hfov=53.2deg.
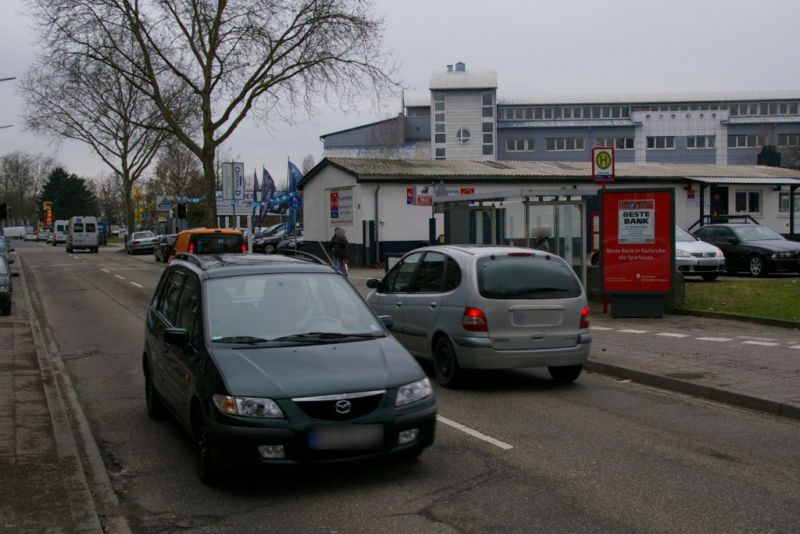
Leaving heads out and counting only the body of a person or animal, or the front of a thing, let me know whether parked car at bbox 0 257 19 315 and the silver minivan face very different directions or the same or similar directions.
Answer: very different directions

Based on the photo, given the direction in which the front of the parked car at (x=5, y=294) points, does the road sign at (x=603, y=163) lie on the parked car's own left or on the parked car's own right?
on the parked car's own left

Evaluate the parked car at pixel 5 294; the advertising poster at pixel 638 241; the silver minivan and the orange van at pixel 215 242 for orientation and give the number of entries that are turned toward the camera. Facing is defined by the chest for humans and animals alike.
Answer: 2

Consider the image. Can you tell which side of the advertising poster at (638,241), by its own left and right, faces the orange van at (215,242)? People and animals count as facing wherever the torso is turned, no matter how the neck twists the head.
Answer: right

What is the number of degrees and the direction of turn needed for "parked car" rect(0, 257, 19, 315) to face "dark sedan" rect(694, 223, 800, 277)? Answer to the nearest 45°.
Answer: approximately 90° to its left

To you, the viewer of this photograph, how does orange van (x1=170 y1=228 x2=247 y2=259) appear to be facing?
facing away from the viewer and to the left of the viewer

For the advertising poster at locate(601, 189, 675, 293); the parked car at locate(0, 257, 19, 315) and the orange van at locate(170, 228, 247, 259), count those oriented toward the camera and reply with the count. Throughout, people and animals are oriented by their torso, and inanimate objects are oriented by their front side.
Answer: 2

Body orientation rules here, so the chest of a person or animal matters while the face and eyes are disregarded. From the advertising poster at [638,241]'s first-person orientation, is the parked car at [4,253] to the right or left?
on its right

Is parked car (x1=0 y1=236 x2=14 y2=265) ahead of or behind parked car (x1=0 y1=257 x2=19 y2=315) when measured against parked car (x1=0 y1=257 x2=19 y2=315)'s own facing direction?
behind

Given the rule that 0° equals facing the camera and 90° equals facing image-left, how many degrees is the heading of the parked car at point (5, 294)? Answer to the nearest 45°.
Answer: approximately 0°

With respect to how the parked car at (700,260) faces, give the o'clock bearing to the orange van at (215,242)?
The orange van is roughly at 4 o'clock from the parked car.
